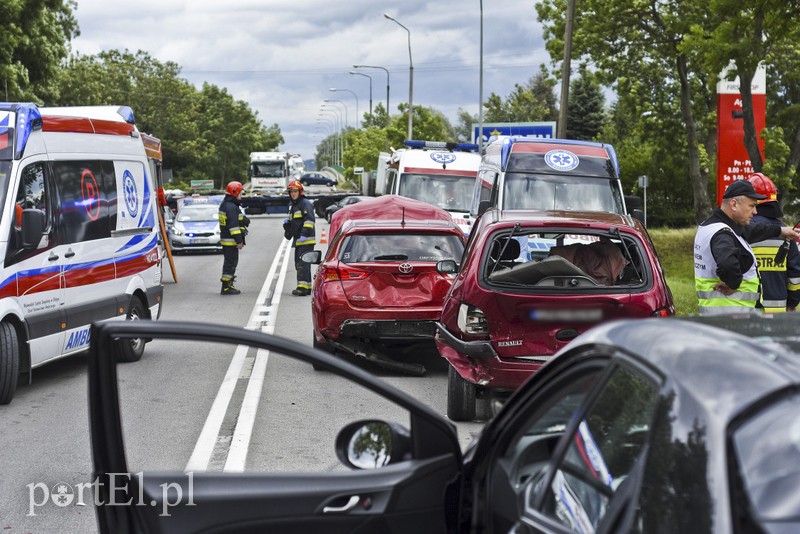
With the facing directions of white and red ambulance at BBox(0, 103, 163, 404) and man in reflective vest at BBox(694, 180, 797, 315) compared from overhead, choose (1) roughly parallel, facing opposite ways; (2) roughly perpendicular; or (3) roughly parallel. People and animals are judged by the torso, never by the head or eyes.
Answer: roughly perpendicular

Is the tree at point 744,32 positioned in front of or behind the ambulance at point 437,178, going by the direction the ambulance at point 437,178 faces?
in front

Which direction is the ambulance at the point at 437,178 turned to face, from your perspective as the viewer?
facing the viewer

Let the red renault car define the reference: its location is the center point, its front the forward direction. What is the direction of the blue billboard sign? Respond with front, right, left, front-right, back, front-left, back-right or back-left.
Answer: front

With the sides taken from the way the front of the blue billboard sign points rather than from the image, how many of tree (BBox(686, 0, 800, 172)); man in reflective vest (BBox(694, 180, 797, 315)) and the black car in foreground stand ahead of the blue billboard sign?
3

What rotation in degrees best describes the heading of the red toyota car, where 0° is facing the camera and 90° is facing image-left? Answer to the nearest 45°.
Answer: approximately 180°

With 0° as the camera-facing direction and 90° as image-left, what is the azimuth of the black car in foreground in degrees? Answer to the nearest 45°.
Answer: approximately 135°

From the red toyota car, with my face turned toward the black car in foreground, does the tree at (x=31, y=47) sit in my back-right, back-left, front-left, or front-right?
back-right

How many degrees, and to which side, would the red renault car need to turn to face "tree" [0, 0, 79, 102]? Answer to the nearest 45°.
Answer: approximately 45° to its left

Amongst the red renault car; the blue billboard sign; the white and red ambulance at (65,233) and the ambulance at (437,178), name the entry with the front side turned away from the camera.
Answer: the red renault car

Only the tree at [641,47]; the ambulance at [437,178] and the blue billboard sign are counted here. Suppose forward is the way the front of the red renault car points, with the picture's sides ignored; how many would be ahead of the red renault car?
3

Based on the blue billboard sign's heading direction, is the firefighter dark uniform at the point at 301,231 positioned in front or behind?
in front
